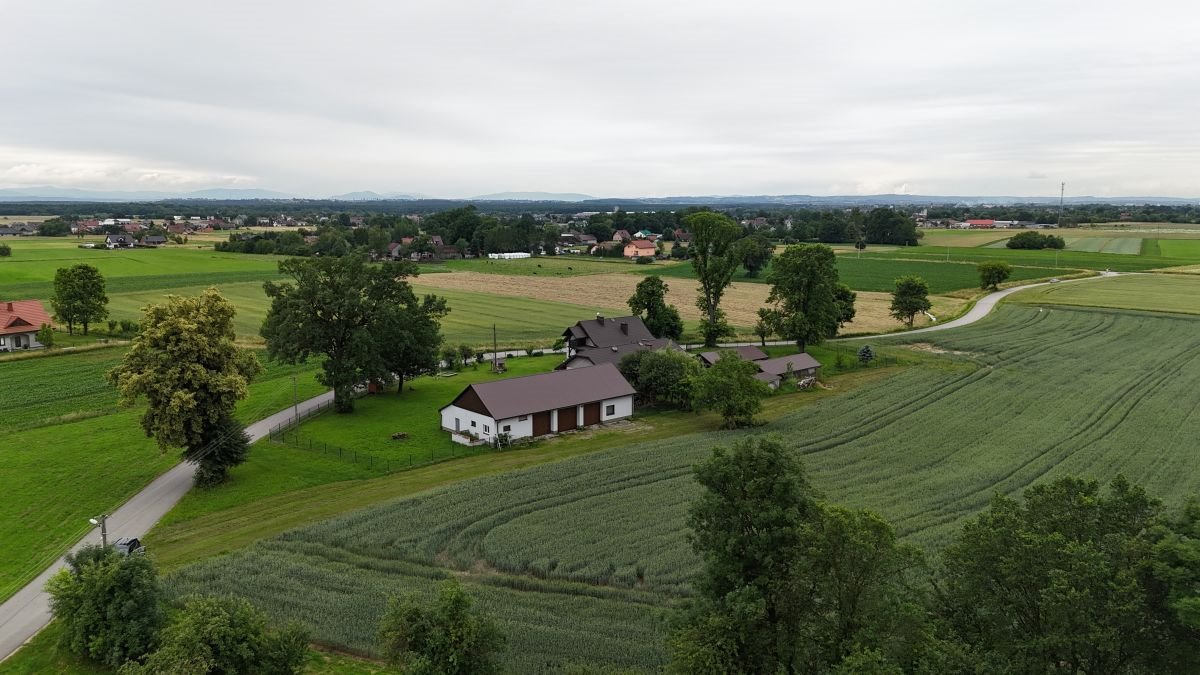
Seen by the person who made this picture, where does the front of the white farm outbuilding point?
facing the viewer and to the right of the viewer

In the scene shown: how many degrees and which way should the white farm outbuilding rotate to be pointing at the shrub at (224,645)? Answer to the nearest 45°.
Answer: approximately 45° to its right

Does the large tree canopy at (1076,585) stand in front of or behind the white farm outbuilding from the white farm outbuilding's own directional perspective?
in front

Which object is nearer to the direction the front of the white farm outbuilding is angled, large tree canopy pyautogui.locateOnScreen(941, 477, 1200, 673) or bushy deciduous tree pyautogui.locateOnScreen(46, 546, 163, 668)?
the large tree canopy

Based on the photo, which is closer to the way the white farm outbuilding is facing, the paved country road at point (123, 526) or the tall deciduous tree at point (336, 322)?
the paved country road

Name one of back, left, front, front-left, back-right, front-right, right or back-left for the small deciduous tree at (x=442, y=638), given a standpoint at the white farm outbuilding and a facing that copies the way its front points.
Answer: front-right

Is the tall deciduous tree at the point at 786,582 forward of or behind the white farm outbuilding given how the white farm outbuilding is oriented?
forward

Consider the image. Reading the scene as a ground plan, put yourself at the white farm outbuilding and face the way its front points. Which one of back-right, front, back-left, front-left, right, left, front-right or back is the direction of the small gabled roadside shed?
right

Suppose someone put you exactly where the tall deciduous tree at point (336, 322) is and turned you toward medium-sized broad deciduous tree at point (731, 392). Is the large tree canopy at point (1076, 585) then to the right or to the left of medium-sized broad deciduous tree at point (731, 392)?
right

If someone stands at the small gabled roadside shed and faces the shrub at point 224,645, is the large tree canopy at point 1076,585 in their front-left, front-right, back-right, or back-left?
front-left

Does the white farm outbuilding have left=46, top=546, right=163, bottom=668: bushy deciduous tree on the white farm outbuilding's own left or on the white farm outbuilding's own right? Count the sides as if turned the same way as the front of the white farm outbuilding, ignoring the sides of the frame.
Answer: on the white farm outbuilding's own right
